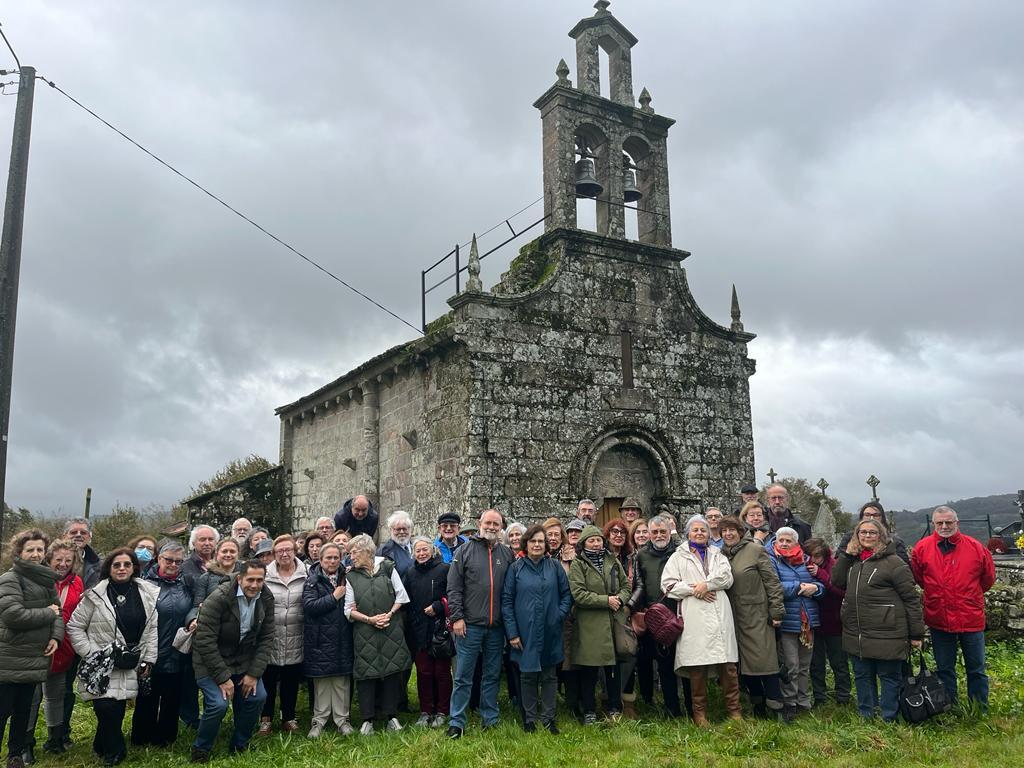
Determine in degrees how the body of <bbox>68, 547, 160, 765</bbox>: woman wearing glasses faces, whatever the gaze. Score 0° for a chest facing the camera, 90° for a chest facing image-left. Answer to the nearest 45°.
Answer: approximately 0°

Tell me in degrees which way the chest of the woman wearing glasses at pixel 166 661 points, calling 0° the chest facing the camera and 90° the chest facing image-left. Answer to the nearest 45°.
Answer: approximately 315°
